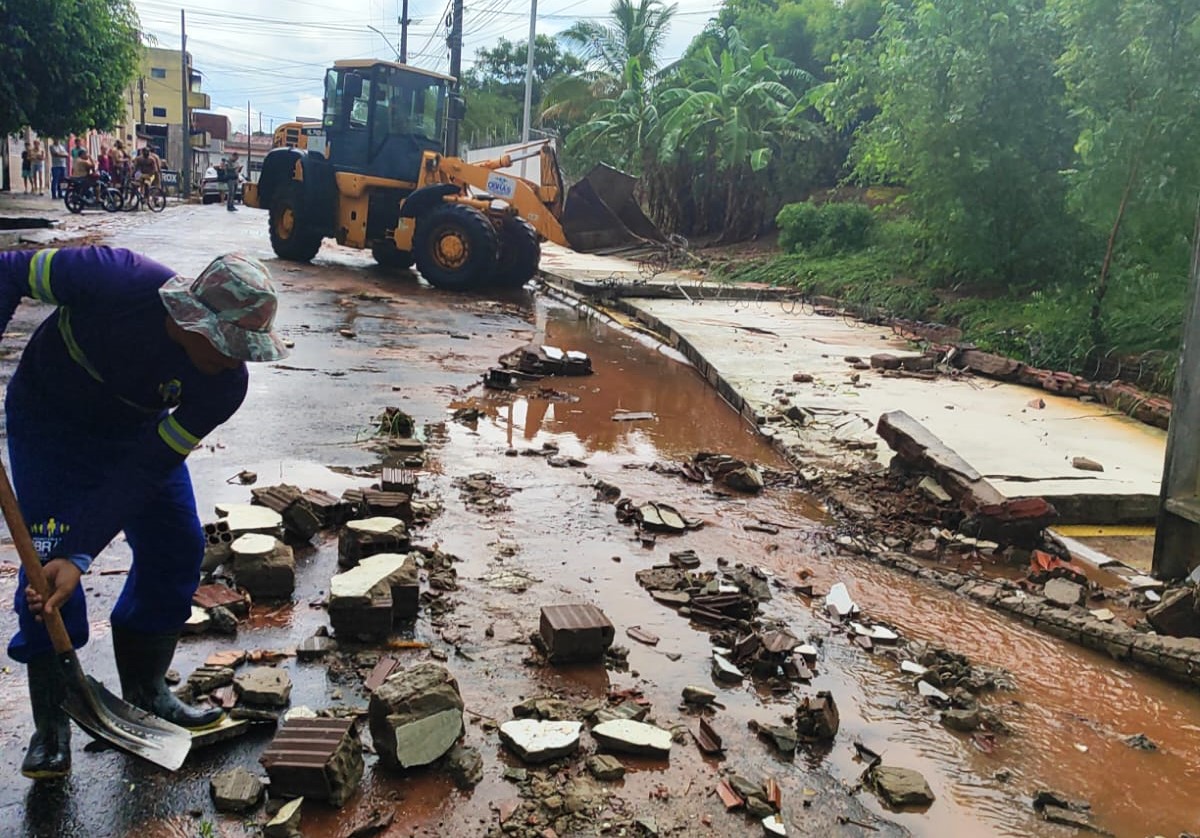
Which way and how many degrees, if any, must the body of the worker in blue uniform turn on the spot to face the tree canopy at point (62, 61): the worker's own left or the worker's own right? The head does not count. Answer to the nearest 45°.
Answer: approximately 135° to the worker's own left

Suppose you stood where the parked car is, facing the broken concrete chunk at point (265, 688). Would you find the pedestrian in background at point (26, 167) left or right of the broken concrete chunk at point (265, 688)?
right

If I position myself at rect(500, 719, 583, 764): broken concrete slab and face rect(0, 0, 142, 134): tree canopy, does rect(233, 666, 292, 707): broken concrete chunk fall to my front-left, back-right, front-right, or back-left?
front-left

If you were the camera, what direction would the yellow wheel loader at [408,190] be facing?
facing the viewer and to the right of the viewer

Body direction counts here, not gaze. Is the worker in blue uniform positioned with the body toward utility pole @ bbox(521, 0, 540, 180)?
no

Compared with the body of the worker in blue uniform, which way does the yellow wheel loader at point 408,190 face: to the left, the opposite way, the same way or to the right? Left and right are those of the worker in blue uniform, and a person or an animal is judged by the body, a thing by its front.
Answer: the same way

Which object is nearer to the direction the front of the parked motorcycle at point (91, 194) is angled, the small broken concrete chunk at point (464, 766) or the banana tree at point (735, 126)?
the banana tree

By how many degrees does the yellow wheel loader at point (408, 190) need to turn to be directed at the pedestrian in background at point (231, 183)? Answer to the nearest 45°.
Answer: approximately 135° to its left

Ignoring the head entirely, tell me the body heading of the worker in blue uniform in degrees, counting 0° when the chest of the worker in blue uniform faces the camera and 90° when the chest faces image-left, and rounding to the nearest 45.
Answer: approximately 315°

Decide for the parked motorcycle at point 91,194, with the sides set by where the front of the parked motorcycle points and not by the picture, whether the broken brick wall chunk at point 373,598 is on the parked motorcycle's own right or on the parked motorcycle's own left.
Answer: on the parked motorcycle's own right

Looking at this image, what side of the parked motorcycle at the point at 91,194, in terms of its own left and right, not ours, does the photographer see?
right

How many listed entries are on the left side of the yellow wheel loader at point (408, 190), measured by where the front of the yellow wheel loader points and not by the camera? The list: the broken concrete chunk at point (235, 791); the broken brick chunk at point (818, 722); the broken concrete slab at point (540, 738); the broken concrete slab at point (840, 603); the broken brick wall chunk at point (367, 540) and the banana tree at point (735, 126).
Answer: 1
